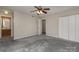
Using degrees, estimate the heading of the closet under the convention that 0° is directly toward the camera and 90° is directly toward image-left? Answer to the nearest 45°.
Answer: approximately 45°

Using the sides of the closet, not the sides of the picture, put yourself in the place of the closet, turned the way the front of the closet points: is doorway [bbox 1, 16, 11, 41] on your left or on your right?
on your right
